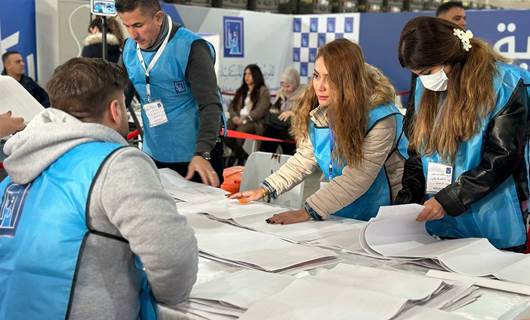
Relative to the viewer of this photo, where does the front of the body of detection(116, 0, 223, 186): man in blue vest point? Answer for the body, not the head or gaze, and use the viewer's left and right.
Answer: facing the viewer and to the left of the viewer

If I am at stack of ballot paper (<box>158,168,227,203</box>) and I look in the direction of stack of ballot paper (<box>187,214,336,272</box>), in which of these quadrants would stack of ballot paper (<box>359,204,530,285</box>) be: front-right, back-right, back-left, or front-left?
front-left

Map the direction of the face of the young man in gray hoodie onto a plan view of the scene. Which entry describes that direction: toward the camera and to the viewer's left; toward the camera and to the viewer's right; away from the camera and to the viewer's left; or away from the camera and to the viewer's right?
away from the camera and to the viewer's right

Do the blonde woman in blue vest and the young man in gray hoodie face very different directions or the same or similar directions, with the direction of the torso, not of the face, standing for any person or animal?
very different directions

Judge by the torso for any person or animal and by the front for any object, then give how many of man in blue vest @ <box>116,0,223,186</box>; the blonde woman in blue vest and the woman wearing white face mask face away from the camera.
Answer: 0

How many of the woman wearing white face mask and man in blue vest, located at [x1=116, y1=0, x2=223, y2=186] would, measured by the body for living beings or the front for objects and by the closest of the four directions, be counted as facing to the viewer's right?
0

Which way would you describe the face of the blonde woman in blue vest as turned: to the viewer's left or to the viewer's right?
to the viewer's left

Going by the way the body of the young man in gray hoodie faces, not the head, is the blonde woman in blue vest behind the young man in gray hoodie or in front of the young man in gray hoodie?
in front

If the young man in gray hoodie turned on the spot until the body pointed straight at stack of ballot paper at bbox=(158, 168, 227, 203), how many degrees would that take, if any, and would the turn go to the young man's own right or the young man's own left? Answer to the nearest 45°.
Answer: approximately 45° to the young man's own left

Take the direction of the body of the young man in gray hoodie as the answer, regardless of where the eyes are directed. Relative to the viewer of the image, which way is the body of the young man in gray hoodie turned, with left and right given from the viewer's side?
facing away from the viewer and to the right of the viewer

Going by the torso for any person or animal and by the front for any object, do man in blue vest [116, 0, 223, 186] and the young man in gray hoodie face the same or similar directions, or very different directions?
very different directions

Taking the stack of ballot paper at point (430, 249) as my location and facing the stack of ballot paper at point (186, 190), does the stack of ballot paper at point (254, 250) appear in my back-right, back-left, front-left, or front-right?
front-left

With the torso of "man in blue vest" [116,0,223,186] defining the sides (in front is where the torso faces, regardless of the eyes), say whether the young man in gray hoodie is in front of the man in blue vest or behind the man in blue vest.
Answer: in front

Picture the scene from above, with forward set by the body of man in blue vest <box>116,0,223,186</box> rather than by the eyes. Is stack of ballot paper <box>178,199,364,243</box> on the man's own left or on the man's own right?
on the man's own left
